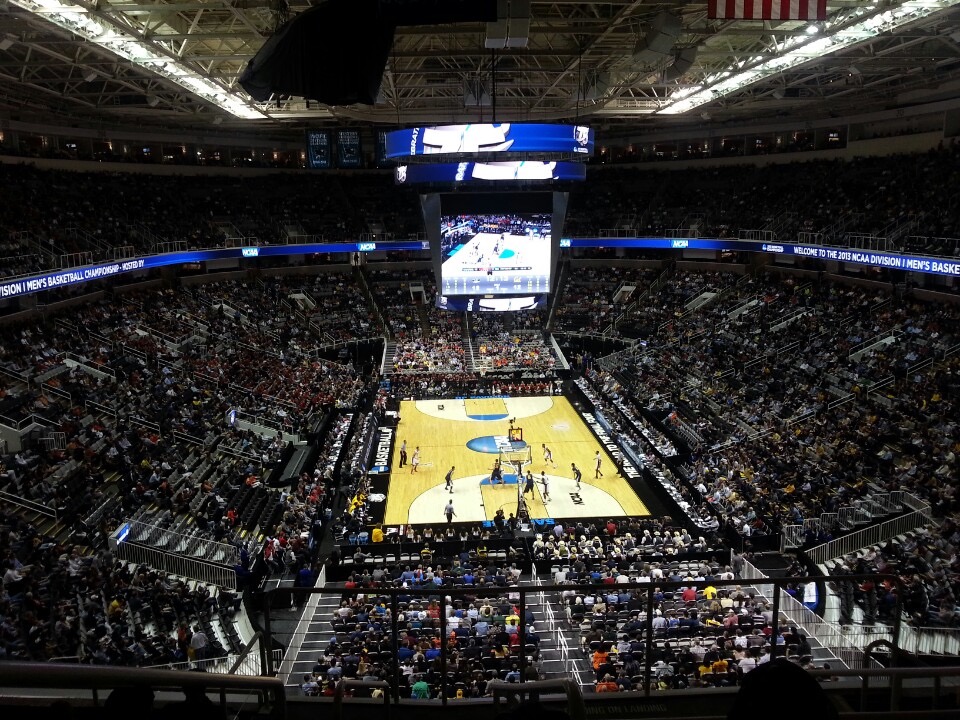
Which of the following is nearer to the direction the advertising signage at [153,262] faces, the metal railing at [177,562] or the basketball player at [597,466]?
the basketball player

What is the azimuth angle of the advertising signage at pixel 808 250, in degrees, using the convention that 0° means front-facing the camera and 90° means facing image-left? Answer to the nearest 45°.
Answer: approximately 45°

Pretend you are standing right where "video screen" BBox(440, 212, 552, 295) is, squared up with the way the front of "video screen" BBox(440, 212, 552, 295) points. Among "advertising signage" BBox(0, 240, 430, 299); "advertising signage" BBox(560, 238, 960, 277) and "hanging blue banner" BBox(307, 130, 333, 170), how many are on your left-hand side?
1

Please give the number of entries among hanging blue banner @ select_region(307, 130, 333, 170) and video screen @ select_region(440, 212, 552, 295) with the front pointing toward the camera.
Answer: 2

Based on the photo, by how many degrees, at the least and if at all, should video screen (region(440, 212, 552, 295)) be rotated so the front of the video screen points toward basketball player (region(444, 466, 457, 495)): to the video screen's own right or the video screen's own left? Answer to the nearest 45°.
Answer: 0° — it already faces them

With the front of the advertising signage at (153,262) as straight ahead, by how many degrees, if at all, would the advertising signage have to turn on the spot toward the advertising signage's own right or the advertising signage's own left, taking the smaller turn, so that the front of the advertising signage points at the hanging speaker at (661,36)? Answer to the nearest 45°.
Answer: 0° — it already faces it

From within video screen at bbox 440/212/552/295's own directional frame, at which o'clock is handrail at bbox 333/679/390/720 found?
The handrail is roughly at 12 o'clock from the video screen.

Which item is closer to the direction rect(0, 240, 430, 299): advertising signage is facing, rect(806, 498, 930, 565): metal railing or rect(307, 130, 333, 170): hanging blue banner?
the metal railing

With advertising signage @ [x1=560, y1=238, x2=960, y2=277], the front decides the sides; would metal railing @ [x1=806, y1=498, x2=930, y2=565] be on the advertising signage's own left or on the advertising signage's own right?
on the advertising signage's own left

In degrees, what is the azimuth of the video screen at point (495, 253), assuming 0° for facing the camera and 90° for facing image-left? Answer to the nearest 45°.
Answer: approximately 0°

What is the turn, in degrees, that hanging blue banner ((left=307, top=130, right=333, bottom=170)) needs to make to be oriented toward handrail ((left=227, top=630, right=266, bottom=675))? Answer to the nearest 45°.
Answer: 0° — it already faces it

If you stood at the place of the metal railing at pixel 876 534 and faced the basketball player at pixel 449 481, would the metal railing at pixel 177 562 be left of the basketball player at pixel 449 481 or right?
left
